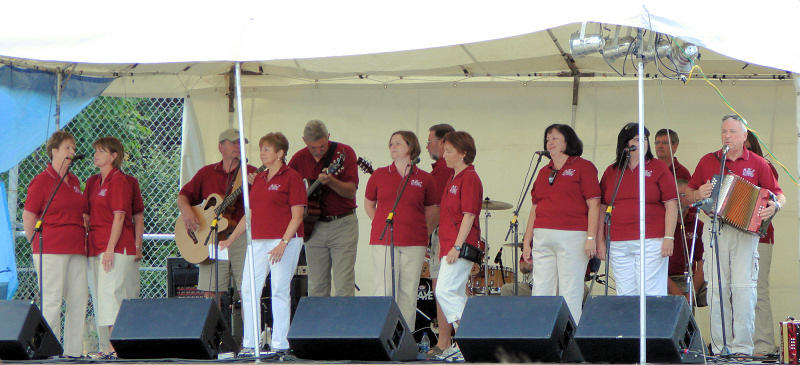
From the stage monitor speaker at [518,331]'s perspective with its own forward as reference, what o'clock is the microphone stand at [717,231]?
The microphone stand is roughly at 2 o'clock from the stage monitor speaker.

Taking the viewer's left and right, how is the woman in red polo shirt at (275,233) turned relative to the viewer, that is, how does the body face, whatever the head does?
facing the viewer and to the left of the viewer

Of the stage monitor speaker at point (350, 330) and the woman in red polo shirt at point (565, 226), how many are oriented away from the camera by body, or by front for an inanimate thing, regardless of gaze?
1

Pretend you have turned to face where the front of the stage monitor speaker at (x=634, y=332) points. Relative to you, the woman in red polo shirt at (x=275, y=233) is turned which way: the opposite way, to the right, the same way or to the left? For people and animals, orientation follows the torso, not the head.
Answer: the opposite way

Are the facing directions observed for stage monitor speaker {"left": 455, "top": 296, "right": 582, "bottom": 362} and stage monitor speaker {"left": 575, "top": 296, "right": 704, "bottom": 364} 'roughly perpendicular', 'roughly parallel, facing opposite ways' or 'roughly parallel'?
roughly parallel

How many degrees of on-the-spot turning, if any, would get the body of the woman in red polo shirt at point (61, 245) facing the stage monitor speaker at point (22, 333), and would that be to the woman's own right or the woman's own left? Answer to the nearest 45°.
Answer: approximately 45° to the woman's own right

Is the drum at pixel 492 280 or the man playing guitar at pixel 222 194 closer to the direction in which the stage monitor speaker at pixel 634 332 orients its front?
the drum

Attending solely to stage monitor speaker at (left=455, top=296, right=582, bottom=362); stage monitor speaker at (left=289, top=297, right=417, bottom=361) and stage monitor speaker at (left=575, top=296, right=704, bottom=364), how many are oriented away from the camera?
3

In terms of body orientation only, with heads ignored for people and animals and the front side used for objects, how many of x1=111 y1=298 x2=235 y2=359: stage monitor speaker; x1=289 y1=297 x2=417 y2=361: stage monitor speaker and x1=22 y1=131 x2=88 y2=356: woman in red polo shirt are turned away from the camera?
2

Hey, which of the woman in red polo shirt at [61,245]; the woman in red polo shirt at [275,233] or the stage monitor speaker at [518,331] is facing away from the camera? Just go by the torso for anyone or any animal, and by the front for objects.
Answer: the stage monitor speaker

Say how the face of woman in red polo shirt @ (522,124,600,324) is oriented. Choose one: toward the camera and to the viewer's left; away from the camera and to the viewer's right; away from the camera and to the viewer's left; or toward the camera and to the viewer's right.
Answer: toward the camera and to the viewer's left

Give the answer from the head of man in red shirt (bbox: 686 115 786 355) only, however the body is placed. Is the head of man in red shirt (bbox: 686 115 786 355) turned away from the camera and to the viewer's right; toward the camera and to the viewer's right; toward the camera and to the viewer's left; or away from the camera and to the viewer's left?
toward the camera and to the viewer's left

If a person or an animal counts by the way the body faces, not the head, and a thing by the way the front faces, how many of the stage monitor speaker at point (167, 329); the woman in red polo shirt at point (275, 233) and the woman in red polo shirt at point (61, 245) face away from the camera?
1

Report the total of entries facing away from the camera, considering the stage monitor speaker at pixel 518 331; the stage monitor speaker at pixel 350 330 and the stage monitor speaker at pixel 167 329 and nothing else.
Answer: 3
